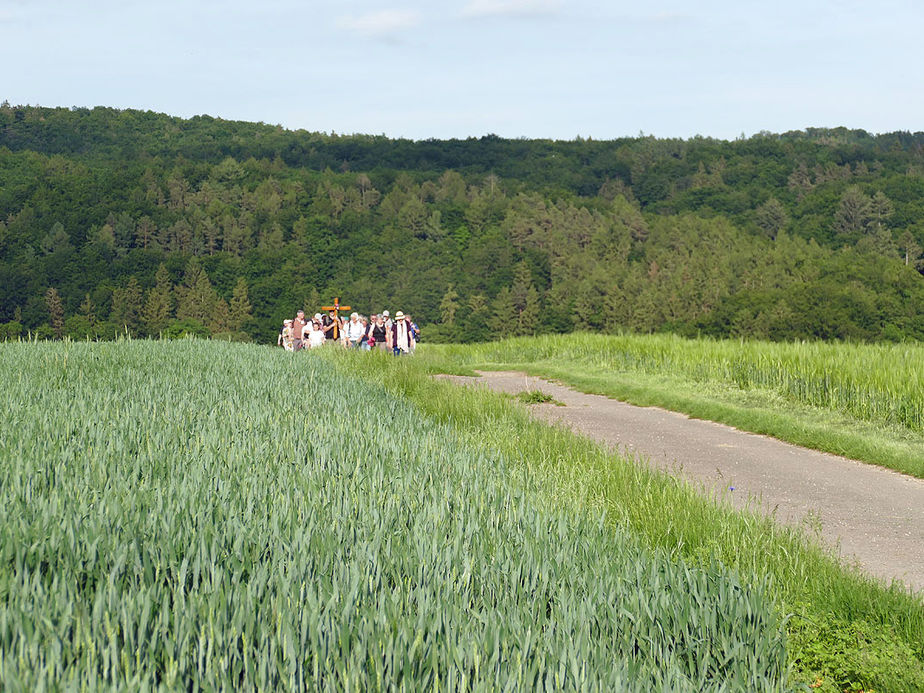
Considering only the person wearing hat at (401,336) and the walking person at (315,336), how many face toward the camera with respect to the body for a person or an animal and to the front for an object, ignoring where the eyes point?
2

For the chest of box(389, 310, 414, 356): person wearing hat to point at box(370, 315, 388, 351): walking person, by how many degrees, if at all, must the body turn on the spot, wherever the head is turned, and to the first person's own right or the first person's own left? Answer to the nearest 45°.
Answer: approximately 135° to the first person's own right

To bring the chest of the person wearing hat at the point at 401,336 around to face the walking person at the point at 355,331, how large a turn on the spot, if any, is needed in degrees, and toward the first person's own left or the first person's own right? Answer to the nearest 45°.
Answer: approximately 135° to the first person's own right

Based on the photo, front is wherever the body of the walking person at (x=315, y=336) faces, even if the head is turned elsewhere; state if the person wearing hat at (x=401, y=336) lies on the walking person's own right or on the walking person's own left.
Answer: on the walking person's own left

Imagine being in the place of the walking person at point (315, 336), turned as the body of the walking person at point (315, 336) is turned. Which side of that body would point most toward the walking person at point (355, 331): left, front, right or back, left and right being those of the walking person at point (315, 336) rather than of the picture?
left

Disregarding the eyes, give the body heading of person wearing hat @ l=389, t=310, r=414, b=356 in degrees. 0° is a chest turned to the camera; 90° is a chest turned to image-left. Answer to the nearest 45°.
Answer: approximately 0°

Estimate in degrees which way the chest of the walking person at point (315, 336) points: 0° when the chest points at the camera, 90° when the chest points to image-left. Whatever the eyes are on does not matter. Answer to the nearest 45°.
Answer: approximately 0°
